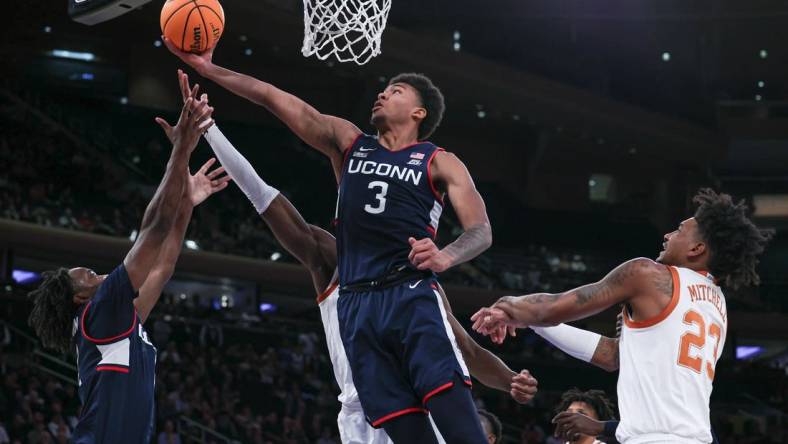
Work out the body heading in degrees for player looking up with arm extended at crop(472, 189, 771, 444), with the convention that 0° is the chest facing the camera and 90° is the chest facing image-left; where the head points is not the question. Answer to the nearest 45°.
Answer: approximately 135°

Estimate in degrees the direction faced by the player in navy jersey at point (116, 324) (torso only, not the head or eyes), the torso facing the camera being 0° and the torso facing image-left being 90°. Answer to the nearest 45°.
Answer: approximately 270°

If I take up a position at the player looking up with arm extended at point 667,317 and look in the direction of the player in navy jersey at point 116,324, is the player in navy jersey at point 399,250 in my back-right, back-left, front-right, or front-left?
front-right

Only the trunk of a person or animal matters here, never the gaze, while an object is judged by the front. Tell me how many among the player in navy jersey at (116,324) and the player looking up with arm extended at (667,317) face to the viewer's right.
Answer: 1

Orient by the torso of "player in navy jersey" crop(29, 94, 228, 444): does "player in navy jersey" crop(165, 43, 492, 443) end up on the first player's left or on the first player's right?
on the first player's right

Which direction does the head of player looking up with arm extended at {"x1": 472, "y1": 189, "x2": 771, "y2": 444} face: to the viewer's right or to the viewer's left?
to the viewer's left

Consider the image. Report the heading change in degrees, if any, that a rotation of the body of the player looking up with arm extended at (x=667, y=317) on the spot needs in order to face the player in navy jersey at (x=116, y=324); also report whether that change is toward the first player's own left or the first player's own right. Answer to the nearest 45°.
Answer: approximately 45° to the first player's own left
